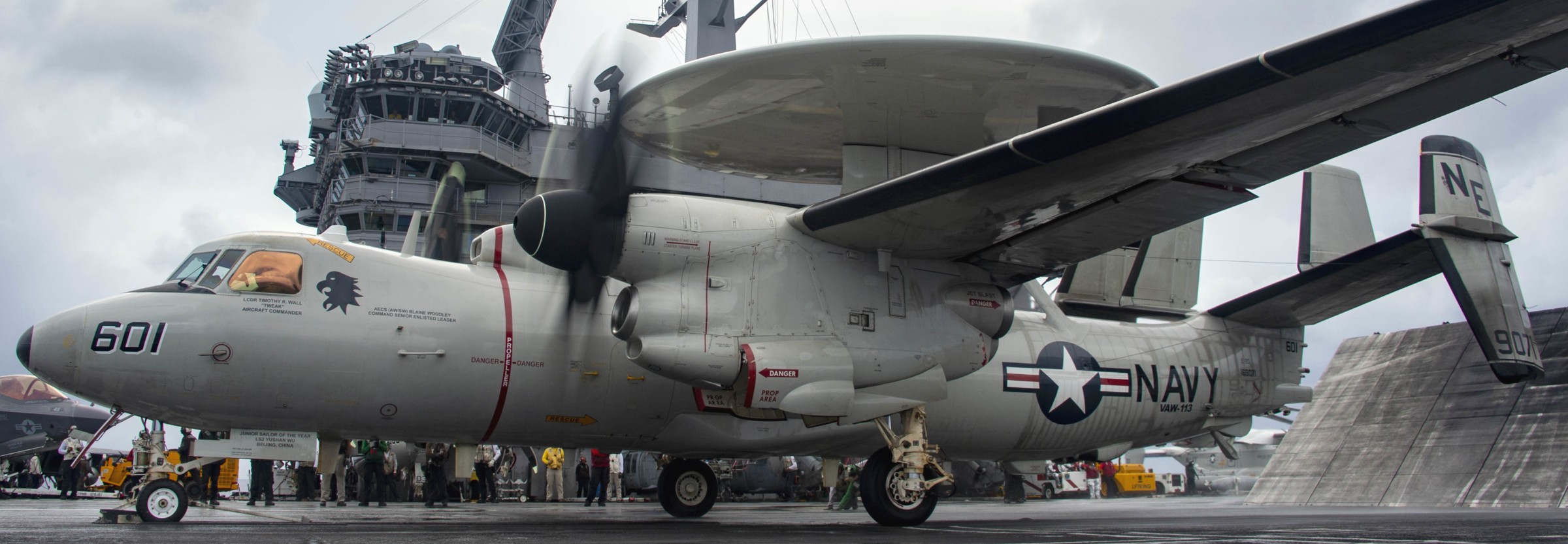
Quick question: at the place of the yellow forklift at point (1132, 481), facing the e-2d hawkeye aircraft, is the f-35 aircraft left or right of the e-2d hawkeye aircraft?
right

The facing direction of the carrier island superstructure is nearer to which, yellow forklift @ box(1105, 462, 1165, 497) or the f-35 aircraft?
the f-35 aircraft

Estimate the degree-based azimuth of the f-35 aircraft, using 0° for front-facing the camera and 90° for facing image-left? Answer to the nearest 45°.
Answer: approximately 270°

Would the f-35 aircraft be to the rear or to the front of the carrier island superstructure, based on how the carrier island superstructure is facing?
to the front

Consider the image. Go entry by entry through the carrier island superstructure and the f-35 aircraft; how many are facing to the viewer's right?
1
